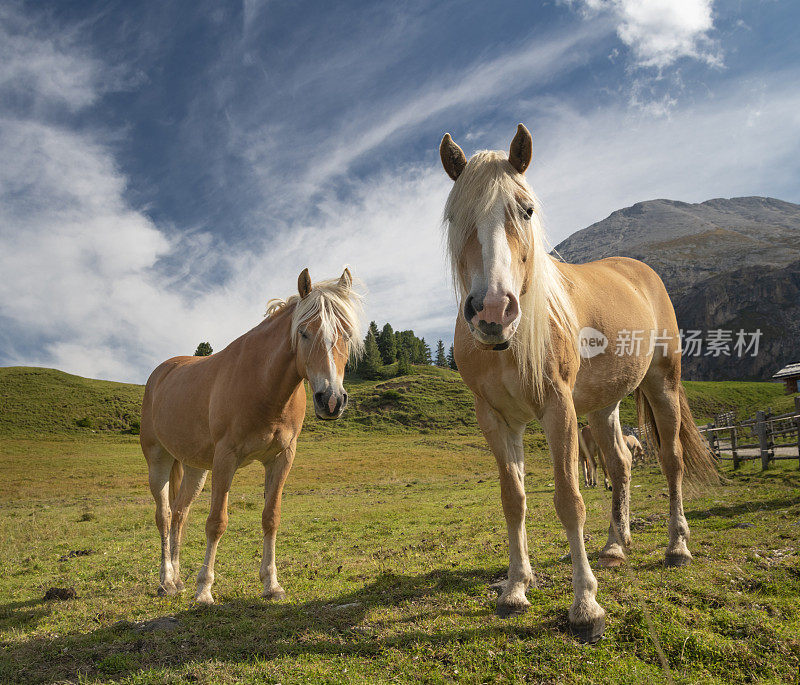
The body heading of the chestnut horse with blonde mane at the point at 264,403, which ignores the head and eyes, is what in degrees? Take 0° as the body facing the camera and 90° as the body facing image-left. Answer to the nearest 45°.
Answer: approximately 315°

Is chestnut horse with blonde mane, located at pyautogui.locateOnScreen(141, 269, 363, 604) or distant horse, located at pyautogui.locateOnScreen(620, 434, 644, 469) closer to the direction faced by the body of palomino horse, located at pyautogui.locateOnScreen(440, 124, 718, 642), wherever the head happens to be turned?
the chestnut horse with blonde mane

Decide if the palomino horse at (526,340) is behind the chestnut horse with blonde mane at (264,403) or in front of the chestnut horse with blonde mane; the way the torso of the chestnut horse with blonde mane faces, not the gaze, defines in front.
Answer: in front

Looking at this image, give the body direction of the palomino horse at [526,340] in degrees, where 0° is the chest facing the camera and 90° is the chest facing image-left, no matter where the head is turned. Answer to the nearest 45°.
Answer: approximately 45°

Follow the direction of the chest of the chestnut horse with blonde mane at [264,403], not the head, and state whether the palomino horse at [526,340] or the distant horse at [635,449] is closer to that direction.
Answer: the palomino horse

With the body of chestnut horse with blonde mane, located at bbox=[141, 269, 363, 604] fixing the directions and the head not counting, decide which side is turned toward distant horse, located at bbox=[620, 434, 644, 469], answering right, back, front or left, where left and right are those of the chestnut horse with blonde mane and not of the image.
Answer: left

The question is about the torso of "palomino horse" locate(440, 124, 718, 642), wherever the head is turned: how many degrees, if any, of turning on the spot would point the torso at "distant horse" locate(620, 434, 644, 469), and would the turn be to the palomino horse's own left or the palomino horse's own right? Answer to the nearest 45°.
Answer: approximately 135° to the palomino horse's own right

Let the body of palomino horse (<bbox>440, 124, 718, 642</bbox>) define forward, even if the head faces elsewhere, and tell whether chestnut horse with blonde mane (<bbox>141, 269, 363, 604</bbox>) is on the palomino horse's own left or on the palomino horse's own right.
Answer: on the palomino horse's own right
